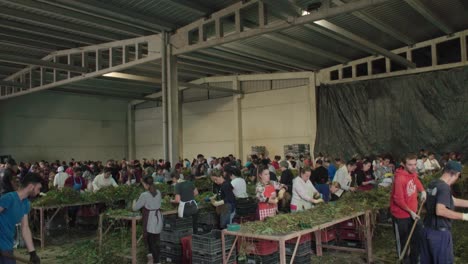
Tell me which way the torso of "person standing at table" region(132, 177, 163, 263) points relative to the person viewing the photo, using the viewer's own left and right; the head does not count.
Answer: facing away from the viewer and to the left of the viewer

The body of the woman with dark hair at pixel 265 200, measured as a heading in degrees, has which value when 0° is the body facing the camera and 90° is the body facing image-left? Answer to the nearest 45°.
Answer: approximately 315°

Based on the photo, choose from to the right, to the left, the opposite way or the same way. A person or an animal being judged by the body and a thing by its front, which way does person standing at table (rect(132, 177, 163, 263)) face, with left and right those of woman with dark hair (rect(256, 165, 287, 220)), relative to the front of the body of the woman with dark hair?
the opposite way

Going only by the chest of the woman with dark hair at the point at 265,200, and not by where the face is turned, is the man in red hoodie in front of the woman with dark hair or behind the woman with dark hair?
in front

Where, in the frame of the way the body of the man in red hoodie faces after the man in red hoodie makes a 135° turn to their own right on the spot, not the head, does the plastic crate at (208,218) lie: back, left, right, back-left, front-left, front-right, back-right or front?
front

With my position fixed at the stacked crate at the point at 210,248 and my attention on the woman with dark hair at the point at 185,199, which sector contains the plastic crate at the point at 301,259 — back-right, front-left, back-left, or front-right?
back-right

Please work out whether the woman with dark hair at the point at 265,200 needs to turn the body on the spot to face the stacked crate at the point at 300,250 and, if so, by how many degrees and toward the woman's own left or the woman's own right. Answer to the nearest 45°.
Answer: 0° — they already face it

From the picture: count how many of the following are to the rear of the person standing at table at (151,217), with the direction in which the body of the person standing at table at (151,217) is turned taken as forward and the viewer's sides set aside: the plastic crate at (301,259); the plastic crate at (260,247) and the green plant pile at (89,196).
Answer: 2

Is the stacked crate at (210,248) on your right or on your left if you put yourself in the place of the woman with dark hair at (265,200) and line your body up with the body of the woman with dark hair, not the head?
on your right
